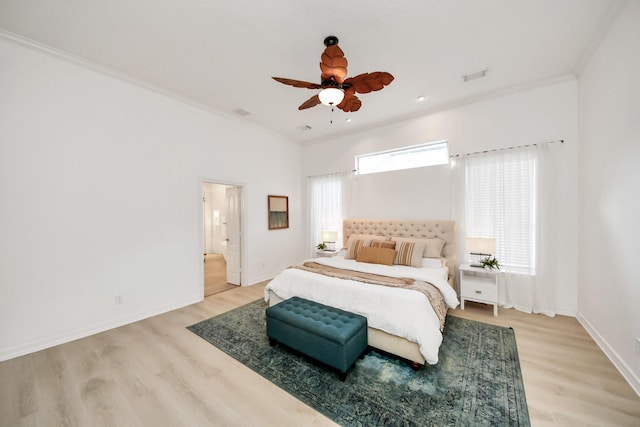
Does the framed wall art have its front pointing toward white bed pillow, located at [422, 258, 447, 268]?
yes

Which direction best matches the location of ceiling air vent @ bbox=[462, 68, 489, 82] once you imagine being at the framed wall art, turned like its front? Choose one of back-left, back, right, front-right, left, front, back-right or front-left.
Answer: front

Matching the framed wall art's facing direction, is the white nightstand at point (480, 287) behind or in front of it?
in front

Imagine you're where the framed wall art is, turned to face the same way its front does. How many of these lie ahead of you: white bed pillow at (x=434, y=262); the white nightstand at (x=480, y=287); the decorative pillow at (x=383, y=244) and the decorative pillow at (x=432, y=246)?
4

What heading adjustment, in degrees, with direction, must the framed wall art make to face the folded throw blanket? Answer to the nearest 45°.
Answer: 0° — it already faces it

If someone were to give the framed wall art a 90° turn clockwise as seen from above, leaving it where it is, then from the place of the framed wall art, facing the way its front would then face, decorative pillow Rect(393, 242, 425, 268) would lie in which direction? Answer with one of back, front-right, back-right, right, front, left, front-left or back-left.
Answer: left

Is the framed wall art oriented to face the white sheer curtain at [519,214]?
yes

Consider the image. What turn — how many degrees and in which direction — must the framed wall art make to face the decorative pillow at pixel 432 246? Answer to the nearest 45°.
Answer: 0° — it already faces it

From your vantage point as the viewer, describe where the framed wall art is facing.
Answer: facing the viewer and to the right of the viewer

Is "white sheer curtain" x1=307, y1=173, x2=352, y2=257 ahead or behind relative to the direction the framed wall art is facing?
ahead

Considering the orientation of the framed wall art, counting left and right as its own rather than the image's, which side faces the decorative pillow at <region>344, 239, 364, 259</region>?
front

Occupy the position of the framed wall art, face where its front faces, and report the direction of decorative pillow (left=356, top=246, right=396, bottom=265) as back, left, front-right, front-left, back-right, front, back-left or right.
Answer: front

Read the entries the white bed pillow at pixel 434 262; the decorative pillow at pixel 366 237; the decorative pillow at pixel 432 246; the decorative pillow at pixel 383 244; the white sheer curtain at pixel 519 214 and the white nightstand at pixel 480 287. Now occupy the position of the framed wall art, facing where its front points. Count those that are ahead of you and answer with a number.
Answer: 6

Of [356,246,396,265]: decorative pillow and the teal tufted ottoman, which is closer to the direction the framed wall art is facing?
the decorative pillow

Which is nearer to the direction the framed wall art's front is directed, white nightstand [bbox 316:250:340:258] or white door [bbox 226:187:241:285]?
the white nightstand

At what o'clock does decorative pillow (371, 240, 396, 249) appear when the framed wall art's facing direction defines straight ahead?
The decorative pillow is roughly at 12 o'clock from the framed wall art.

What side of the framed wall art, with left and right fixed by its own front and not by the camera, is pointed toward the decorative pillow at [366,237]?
front

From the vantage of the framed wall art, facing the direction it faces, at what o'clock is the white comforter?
The white comforter is roughly at 1 o'clock from the framed wall art.

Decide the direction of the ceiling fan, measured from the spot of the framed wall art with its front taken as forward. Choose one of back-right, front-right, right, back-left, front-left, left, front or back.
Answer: front-right
